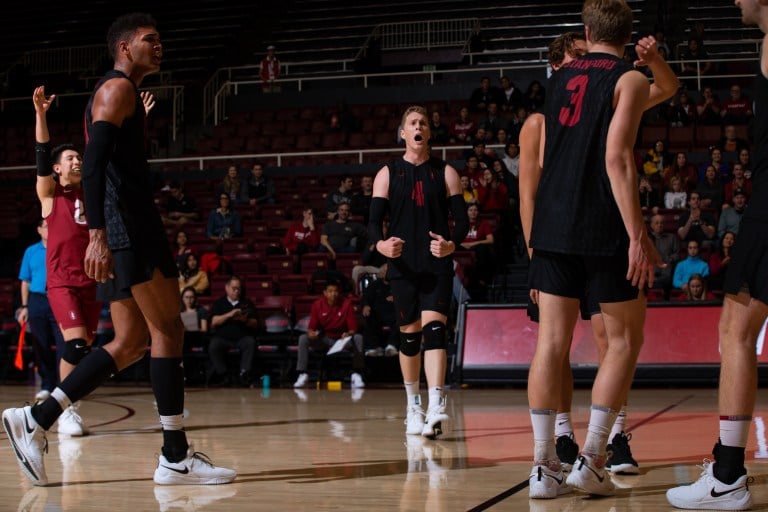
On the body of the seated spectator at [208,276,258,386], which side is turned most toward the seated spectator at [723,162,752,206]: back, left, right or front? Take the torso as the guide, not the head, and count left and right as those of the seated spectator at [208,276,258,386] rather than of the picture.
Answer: left

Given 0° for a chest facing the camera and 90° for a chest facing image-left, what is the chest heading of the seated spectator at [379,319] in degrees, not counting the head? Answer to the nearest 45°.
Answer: approximately 0°

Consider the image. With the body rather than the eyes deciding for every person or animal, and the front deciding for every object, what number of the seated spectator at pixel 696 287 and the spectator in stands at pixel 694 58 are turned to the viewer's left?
0

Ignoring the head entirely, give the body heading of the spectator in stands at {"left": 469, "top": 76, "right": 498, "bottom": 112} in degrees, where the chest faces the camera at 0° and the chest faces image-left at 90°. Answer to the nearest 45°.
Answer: approximately 0°

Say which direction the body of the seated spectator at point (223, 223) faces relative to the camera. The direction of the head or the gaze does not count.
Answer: toward the camera

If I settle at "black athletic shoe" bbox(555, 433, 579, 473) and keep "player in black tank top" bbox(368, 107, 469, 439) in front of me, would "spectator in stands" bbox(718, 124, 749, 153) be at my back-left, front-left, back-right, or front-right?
front-right

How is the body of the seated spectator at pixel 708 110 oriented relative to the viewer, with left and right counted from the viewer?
facing the viewer

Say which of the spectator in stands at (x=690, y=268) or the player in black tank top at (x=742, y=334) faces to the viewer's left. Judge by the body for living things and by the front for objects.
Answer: the player in black tank top

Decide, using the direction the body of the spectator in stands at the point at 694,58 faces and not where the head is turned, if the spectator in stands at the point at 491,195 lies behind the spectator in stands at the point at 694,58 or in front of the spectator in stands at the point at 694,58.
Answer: in front

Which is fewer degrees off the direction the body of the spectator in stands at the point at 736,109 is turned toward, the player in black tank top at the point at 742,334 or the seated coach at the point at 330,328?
the player in black tank top

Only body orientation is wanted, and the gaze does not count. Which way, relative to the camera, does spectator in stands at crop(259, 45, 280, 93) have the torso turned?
toward the camera

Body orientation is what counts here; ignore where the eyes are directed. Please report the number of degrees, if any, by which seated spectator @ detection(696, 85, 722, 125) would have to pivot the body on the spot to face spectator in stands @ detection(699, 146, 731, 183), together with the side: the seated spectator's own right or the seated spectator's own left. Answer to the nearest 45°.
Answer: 0° — they already face them

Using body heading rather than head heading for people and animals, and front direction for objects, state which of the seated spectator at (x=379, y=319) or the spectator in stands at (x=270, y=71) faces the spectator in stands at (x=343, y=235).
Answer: the spectator in stands at (x=270, y=71)

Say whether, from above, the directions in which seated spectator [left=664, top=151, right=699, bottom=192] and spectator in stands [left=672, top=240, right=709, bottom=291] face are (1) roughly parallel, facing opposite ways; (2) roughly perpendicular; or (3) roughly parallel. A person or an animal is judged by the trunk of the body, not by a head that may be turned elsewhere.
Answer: roughly parallel

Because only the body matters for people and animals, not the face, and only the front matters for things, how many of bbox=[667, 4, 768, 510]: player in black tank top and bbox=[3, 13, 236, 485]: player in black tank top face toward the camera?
0

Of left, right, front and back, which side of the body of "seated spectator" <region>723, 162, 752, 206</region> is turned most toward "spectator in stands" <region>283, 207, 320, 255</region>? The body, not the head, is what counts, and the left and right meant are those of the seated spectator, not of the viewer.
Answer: right

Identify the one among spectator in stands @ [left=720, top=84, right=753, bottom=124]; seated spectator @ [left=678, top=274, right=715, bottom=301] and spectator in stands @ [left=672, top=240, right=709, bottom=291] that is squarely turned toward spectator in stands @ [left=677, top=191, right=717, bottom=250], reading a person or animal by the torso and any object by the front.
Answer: spectator in stands @ [left=720, top=84, right=753, bottom=124]
